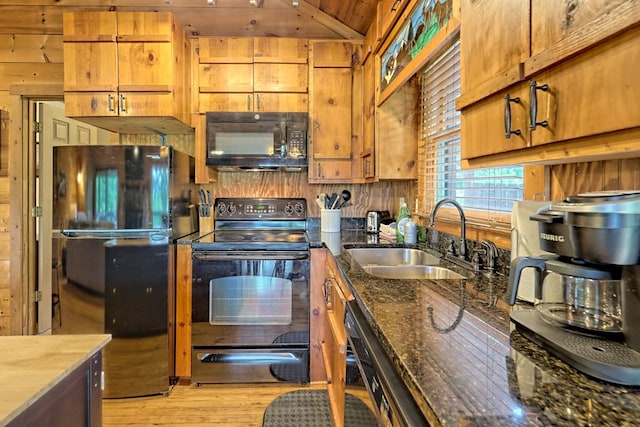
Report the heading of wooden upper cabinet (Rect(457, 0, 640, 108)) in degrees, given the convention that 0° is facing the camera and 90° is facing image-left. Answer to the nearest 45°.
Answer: approximately 45°

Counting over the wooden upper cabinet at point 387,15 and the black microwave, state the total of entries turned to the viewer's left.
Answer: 1

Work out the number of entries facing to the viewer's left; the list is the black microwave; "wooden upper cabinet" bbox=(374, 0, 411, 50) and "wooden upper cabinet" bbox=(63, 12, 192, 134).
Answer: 1

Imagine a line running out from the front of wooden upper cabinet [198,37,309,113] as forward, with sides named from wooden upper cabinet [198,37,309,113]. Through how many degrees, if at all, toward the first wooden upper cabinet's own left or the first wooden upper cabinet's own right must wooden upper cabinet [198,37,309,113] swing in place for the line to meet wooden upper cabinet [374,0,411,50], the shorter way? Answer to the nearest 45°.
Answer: approximately 45° to the first wooden upper cabinet's own left
